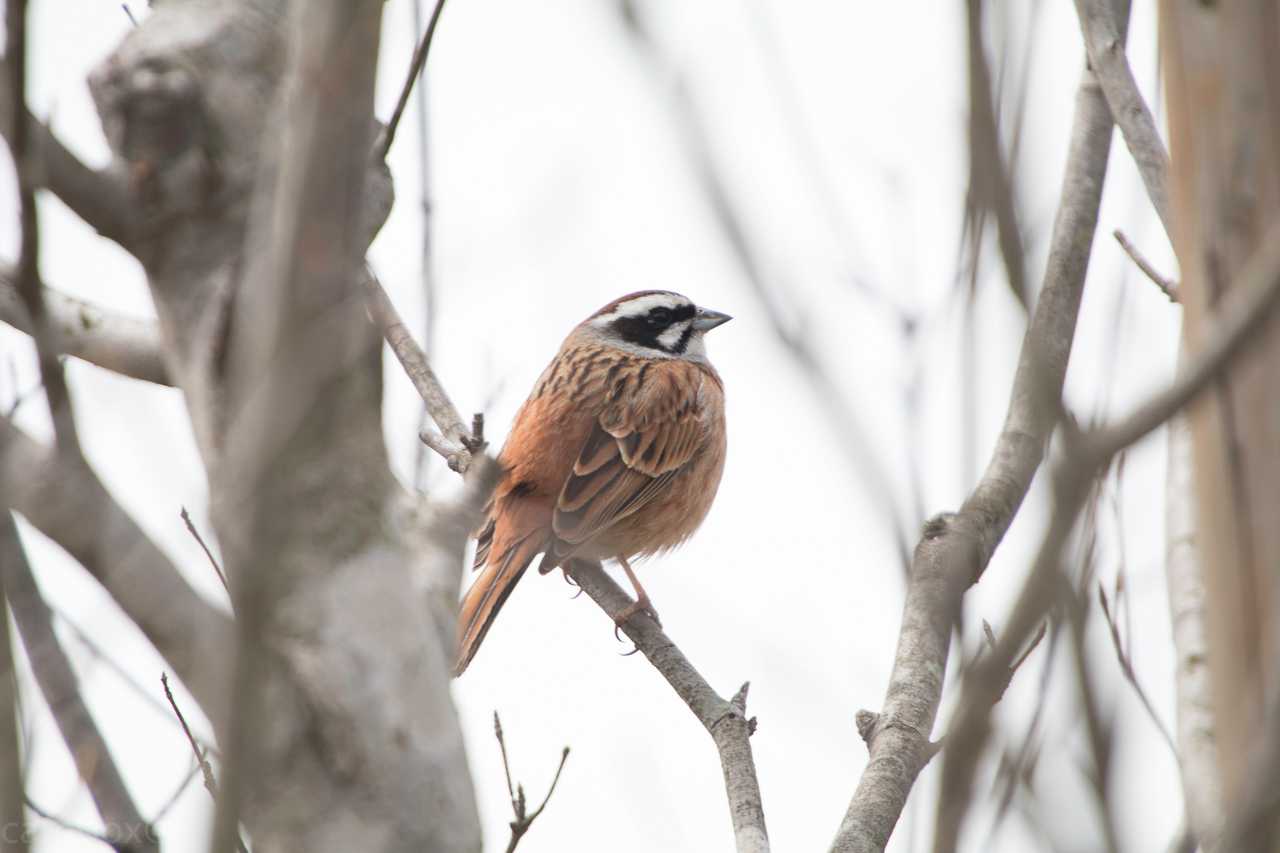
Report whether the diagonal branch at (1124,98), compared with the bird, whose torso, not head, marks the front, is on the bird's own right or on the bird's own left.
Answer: on the bird's own right

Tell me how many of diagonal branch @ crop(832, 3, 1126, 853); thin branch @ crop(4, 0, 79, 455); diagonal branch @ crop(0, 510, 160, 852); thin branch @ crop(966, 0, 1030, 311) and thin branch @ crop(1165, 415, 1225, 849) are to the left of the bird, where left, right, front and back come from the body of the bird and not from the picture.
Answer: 0

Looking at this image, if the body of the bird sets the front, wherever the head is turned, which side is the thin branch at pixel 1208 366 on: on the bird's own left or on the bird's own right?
on the bird's own right

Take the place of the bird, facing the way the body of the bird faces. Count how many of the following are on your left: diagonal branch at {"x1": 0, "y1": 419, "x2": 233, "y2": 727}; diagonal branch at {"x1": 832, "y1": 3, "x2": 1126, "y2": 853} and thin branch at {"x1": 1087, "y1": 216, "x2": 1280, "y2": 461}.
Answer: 0

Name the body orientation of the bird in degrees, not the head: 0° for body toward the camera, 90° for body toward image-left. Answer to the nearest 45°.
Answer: approximately 225°

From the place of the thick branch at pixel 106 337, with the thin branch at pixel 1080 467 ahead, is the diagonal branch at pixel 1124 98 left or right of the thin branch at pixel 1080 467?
left

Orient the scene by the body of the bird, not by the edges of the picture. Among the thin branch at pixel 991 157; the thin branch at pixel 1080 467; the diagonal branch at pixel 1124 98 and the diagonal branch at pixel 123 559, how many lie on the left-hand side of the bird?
0

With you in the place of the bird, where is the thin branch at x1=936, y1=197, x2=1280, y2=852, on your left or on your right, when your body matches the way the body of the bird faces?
on your right

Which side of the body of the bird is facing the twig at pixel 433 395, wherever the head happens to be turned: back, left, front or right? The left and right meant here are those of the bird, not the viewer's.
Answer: back

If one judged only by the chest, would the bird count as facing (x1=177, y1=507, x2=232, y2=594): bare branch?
no
